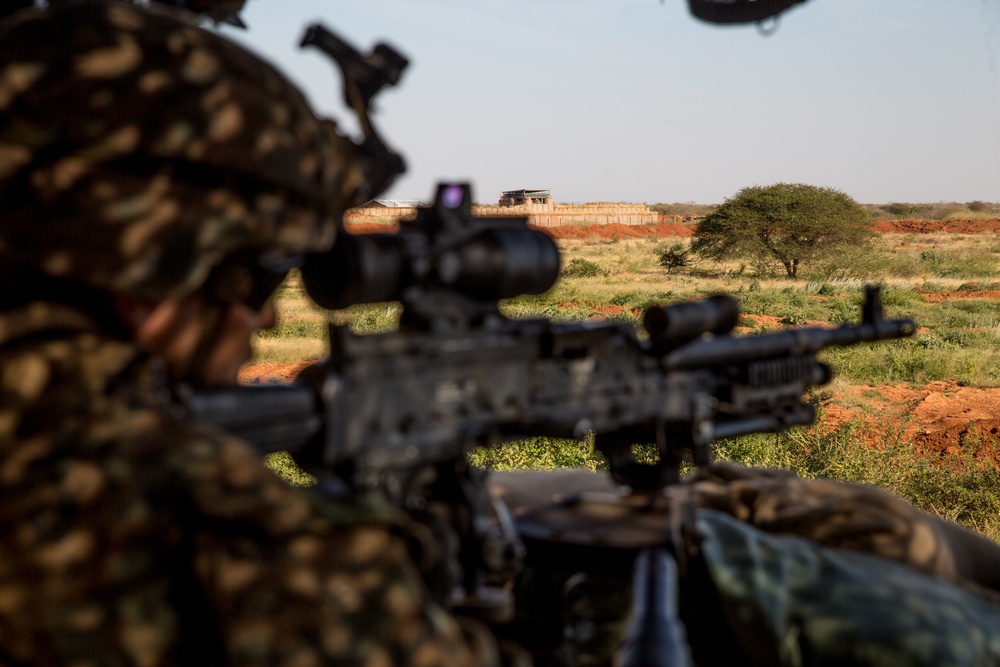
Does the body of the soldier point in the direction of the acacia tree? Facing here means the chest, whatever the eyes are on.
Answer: yes

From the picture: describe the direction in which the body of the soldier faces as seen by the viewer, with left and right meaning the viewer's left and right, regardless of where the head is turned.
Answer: facing away from the viewer and to the right of the viewer

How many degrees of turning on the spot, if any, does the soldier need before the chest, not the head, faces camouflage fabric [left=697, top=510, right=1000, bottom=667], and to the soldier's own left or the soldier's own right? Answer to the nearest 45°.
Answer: approximately 45° to the soldier's own right

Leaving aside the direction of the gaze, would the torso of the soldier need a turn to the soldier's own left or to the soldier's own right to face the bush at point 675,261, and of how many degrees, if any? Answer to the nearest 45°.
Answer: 0° — they already face it

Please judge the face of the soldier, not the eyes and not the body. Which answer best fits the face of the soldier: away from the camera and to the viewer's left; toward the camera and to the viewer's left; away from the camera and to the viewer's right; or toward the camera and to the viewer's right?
away from the camera and to the viewer's right

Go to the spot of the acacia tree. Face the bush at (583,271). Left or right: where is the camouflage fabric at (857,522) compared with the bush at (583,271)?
left

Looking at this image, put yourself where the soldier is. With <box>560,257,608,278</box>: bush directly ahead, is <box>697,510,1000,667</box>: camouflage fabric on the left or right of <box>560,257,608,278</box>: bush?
right
